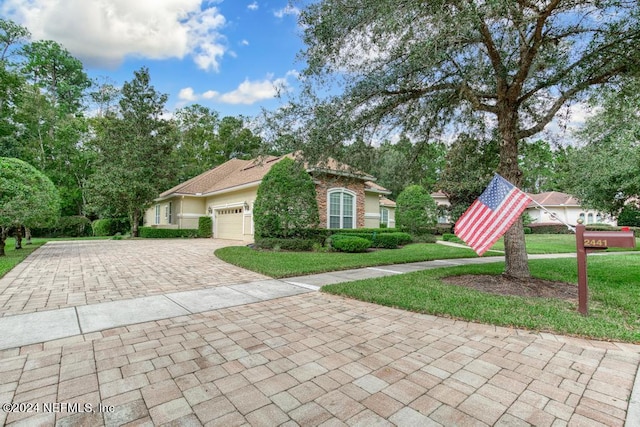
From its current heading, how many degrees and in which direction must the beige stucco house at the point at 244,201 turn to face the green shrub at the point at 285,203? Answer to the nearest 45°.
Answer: approximately 45° to its right

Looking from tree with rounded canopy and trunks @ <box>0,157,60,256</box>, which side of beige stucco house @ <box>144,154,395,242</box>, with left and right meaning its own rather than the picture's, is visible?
right

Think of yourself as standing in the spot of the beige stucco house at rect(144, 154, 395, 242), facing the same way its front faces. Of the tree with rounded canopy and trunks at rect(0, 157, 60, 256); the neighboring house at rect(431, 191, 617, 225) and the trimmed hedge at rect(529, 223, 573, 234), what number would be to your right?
1

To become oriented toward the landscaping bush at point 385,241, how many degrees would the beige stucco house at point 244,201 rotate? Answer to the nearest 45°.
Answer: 0° — it already faces it

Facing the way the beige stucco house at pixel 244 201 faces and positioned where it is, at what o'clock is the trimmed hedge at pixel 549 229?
The trimmed hedge is roughly at 10 o'clock from the beige stucco house.

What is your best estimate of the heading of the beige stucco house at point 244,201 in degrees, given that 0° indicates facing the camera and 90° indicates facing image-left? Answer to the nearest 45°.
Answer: approximately 315°
